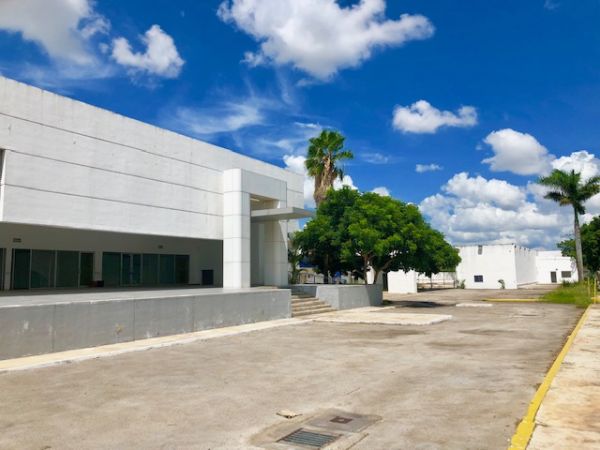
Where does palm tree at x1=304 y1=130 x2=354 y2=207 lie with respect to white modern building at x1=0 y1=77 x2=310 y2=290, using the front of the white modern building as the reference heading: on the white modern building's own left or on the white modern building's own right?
on the white modern building's own left

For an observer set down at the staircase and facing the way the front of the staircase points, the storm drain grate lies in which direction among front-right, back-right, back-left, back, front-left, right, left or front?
front-right

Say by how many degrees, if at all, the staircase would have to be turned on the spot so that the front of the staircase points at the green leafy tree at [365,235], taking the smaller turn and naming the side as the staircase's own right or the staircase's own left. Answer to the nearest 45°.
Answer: approximately 90° to the staircase's own left

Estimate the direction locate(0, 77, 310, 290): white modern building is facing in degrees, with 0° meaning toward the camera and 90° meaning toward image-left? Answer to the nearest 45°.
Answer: approximately 315°

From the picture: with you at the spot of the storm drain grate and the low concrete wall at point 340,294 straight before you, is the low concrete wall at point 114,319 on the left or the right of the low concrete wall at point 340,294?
left

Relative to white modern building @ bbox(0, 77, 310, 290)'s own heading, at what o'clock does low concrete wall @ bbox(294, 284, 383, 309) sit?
The low concrete wall is roughly at 10 o'clock from the white modern building.

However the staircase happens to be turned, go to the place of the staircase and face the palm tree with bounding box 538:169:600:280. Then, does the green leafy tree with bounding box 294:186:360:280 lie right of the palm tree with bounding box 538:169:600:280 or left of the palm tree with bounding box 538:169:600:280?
left

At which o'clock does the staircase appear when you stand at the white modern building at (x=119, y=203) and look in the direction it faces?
The staircase is roughly at 10 o'clock from the white modern building.

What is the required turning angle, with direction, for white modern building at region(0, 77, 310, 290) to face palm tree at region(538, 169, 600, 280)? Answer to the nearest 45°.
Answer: approximately 45° to its left

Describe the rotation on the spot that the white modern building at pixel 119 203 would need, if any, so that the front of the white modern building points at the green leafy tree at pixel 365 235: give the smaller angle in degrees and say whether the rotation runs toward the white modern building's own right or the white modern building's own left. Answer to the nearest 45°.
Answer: approximately 45° to the white modern building's own left

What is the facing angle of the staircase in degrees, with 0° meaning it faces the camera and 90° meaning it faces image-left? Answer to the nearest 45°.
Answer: approximately 315°
